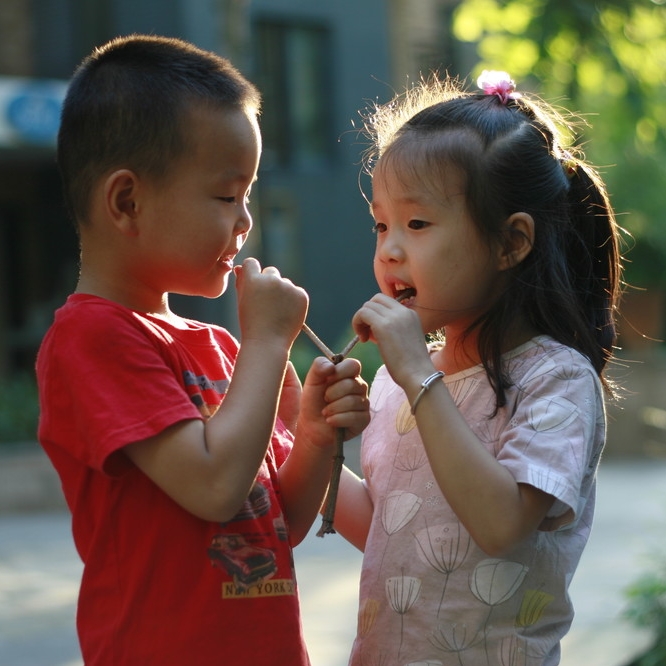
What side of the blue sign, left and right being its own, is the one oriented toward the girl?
front

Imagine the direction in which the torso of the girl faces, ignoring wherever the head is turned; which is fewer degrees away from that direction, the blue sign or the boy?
the boy

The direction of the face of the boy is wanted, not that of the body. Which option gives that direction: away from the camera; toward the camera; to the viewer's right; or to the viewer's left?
to the viewer's right

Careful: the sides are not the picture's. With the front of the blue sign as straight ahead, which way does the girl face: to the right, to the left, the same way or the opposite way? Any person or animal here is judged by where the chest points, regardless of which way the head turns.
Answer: to the right

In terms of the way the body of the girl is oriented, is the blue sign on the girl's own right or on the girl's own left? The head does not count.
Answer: on the girl's own right

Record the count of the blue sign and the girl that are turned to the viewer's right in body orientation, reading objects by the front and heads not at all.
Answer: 0

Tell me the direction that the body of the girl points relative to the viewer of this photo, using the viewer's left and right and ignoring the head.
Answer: facing the viewer and to the left of the viewer

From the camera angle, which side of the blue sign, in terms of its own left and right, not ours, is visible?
front

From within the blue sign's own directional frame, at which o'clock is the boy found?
The boy is roughly at 12 o'clock from the blue sign.
